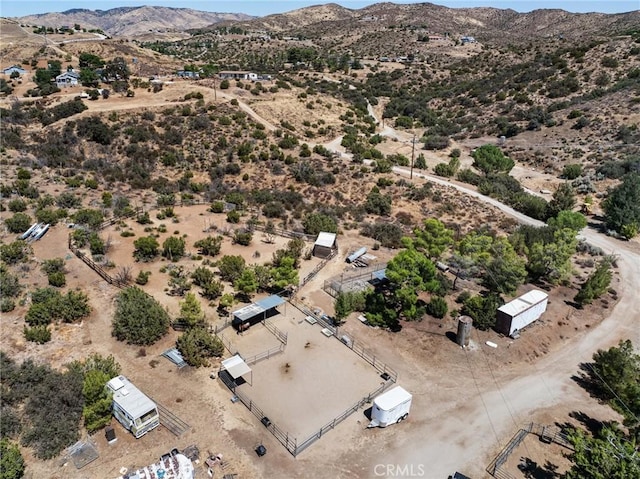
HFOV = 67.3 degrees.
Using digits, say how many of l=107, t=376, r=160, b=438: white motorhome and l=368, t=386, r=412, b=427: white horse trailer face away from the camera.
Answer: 0

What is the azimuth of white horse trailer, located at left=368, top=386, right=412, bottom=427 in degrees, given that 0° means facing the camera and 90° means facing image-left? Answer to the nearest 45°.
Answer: approximately 45°

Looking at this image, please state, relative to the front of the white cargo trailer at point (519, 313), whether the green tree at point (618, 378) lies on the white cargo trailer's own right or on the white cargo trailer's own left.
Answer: on the white cargo trailer's own right

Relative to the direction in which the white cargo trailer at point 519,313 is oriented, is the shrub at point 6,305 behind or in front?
behind

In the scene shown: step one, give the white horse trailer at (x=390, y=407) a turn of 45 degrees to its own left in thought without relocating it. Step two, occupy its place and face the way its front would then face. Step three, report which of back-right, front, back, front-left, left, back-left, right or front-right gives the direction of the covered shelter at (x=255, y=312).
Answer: back-right

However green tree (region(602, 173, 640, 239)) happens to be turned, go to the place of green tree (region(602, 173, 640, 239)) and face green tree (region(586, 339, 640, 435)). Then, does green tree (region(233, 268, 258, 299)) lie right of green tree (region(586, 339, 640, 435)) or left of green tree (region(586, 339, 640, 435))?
right

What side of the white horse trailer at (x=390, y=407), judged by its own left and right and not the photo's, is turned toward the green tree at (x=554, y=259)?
back

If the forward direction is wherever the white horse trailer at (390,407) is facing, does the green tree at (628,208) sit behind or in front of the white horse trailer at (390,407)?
behind
